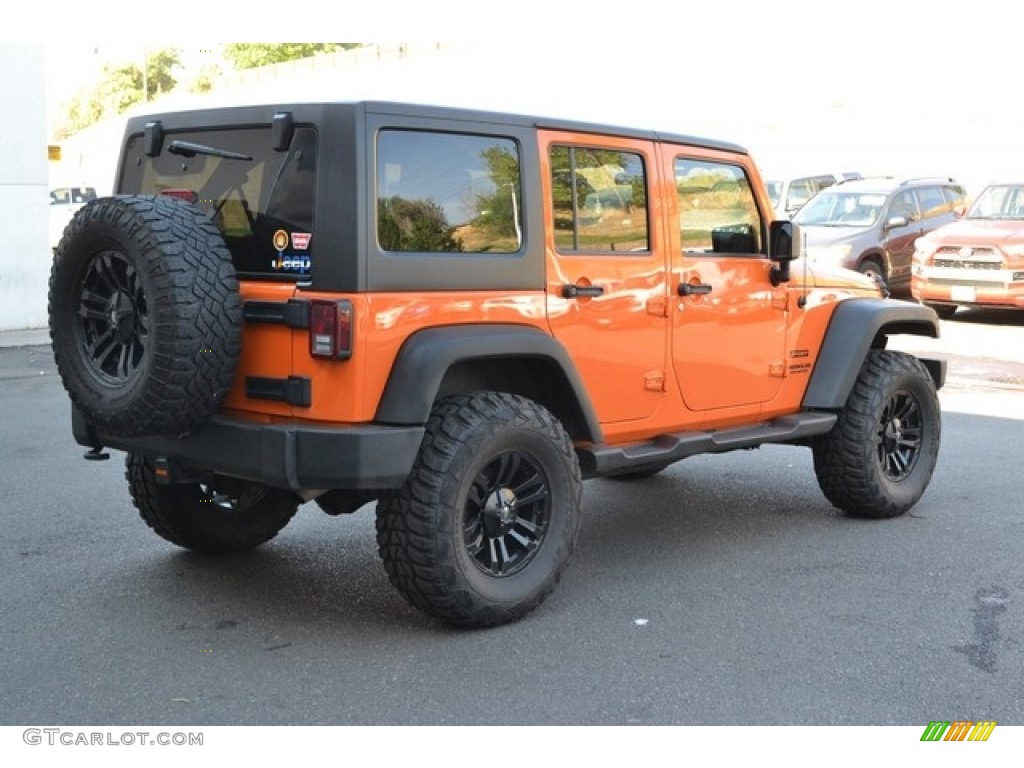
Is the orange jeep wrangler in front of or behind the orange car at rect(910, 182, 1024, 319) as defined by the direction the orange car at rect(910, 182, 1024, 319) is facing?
in front

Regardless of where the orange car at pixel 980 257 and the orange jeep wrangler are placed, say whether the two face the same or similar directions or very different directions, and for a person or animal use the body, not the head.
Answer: very different directions

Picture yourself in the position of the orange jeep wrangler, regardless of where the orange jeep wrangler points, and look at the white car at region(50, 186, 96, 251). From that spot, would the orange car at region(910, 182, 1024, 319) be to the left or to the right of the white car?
right

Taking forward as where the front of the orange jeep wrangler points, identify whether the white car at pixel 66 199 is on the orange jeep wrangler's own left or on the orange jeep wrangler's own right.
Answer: on the orange jeep wrangler's own left

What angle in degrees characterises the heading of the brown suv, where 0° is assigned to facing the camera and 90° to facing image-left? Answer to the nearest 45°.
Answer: approximately 45°

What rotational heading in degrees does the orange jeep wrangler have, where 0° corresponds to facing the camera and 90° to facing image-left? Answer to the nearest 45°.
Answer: approximately 225°

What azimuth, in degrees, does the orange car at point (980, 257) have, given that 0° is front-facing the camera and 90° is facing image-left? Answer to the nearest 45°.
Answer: approximately 45°

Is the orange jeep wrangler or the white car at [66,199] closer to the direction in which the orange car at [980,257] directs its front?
the orange jeep wrangler

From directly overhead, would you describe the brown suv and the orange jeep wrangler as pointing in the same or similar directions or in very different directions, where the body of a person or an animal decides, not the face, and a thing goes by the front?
very different directions

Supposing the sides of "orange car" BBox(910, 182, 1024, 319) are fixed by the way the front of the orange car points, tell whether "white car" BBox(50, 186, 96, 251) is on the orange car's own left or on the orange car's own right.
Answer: on the orange car's own right

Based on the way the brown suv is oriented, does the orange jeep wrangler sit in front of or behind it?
in front

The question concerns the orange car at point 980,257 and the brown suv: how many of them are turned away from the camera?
0
